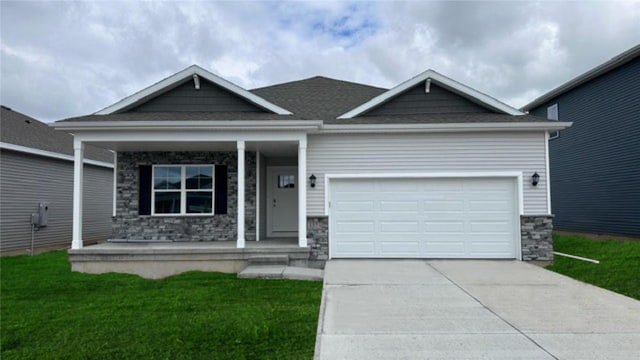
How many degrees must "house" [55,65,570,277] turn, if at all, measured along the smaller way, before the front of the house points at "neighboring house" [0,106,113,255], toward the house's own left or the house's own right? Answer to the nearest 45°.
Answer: approximately 135° to the house's own right

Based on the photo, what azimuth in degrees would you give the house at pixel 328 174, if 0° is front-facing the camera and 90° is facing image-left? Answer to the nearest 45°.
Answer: approximately 0°

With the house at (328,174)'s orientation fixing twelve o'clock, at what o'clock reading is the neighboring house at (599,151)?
The neighboring house is roughly at 8 o'clock from the house.

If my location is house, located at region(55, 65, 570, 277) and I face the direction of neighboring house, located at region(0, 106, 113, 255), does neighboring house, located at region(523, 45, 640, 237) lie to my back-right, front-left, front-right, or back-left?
back-right
